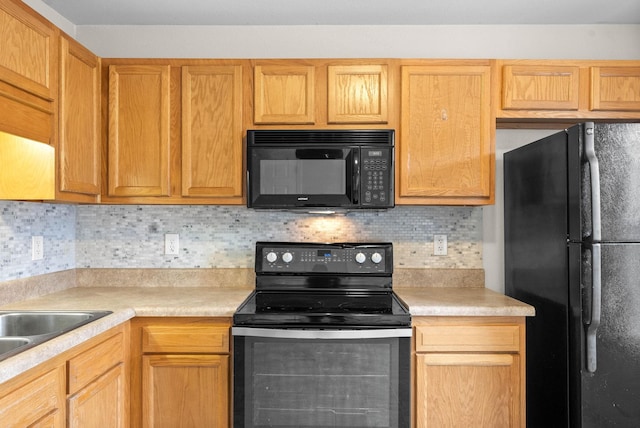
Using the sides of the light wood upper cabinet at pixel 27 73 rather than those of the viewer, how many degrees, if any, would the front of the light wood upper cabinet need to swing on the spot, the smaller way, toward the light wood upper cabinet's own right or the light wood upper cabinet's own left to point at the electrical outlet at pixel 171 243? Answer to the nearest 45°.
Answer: approximately 90° to the light wood upper cabinet's own left

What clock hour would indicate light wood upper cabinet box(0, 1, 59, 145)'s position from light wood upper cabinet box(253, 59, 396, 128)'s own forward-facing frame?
light wood upper cabinet box(0, 1, 59, 145) is roughly at 2 o'clock from light wood upper cabinet box(253, 59, 396, 128).

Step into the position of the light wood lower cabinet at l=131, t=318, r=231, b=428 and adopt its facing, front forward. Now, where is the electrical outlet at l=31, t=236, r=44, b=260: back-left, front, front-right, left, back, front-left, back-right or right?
back-right

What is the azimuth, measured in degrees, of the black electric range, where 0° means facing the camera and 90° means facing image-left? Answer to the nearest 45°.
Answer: approximately 0°

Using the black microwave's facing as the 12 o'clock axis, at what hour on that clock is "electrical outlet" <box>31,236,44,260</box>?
The electrical outlet is roughly at 3 o'clock from the black microwave.

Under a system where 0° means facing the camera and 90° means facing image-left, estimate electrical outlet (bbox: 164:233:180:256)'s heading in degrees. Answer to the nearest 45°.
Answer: approximately 0°

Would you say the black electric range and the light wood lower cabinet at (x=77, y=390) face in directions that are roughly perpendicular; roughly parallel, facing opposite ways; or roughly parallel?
roughly perpendicular
